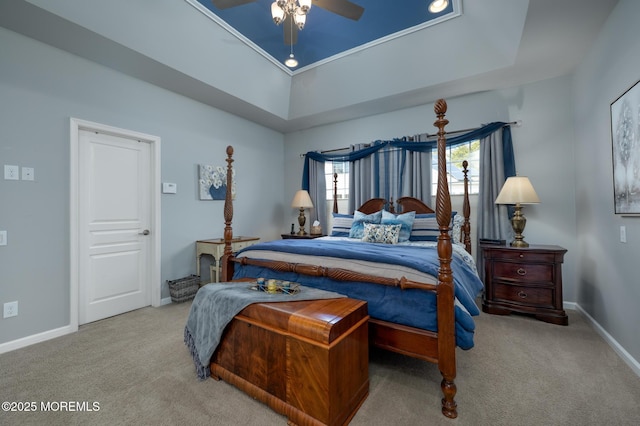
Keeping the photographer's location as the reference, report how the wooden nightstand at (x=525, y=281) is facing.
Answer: facing the viewer

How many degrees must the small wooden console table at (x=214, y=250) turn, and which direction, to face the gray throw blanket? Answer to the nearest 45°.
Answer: approximately 45° to its right

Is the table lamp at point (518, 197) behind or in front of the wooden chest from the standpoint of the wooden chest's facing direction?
behind

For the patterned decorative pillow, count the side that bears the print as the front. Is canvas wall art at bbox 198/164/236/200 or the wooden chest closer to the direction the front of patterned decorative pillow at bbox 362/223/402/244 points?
the wooden chest

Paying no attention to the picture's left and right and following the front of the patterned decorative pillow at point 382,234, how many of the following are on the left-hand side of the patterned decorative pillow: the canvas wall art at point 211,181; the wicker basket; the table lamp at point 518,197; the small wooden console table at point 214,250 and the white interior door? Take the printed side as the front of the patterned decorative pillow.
1

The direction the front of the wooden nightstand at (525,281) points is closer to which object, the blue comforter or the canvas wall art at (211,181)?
the blue comforter

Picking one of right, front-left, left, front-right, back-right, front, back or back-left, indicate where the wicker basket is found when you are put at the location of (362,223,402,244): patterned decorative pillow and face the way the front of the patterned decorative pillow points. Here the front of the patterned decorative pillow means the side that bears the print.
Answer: right

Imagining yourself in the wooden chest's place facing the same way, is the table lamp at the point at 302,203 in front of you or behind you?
behind

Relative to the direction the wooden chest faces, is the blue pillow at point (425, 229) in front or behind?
behind

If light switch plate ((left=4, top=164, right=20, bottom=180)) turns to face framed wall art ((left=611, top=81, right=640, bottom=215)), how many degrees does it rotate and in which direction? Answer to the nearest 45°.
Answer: approximately 45° to its left

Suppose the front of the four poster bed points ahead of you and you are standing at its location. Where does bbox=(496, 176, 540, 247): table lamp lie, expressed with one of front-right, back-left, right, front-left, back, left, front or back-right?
back

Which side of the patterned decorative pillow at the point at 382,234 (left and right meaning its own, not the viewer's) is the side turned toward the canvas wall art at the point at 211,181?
right

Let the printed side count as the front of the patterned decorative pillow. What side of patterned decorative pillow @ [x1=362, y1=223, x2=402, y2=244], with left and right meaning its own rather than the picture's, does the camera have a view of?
front

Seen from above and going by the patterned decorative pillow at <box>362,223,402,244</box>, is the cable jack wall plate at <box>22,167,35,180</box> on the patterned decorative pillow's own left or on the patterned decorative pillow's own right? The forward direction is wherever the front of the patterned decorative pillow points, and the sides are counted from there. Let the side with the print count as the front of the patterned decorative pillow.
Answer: on the patterned decorative pillow's own right

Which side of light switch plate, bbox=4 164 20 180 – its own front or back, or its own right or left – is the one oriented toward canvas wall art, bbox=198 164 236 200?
left

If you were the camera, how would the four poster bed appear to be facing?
facing the viewer and to the left of the viewer

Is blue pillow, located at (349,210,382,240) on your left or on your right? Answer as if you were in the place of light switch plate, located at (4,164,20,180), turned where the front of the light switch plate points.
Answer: on your left

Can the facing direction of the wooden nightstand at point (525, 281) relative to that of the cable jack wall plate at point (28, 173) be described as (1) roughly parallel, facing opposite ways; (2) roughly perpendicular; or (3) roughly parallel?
roughly perpendicular

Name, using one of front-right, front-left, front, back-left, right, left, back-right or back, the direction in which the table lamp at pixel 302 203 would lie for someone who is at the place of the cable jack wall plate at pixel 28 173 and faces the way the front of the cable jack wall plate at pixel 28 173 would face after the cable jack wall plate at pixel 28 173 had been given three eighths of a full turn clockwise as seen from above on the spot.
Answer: back-right
